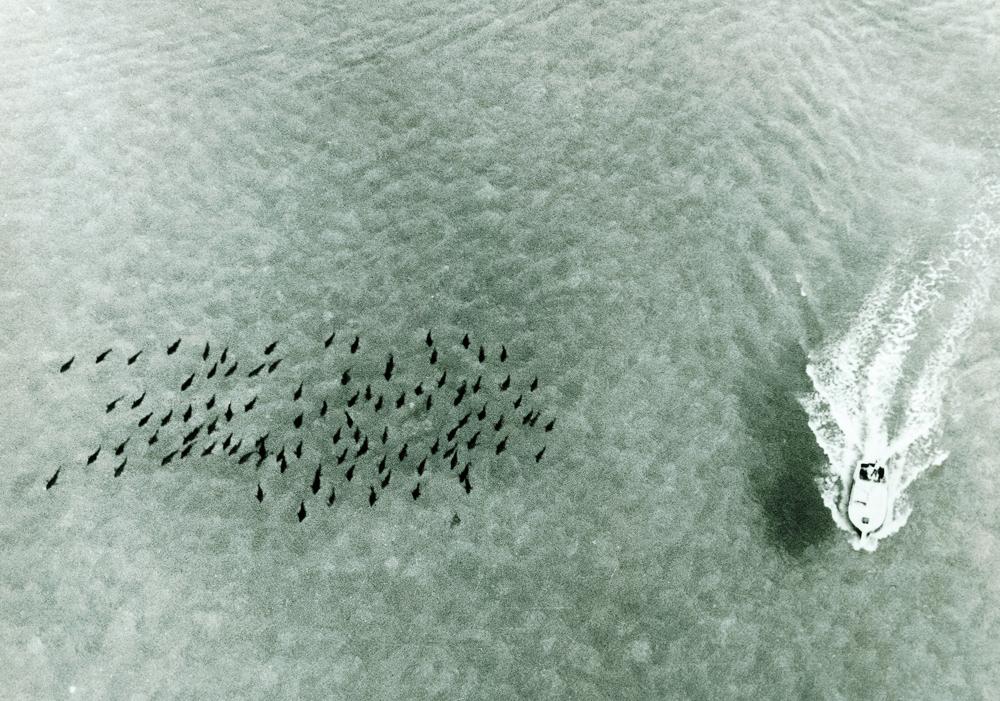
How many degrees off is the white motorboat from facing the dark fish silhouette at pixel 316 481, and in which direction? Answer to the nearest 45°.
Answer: approximately 45° to its right

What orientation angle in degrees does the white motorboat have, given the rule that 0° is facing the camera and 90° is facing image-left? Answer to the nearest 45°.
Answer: approximately 0°
